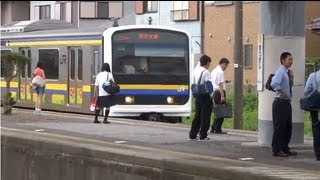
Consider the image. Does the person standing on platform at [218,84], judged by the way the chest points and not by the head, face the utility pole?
no

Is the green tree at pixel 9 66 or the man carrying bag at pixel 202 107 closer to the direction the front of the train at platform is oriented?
the man carrying bag

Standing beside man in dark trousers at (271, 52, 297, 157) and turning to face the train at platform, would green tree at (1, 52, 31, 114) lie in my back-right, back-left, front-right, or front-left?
front-left

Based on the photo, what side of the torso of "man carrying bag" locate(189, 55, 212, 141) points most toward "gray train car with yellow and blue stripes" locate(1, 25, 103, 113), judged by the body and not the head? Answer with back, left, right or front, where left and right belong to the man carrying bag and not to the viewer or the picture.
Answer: left

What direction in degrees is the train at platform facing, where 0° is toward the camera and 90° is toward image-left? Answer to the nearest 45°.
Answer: approximately 315°

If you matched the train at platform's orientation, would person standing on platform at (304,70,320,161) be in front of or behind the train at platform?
in front

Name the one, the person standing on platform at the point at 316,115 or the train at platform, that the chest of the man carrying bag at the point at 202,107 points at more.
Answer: the train at platform

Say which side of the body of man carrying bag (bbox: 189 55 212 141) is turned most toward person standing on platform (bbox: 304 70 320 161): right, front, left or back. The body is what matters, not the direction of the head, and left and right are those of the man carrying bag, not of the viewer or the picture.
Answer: right
